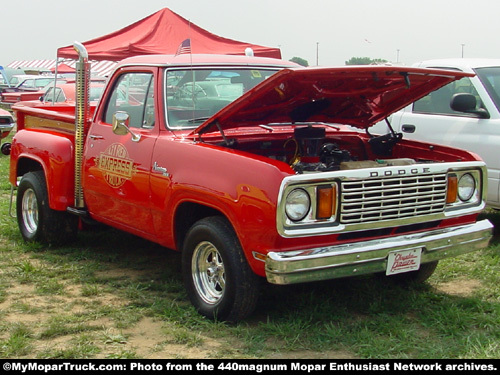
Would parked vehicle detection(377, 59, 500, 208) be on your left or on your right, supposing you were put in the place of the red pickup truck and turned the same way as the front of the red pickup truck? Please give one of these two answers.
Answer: on your left

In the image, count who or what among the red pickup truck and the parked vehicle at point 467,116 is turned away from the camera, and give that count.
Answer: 0

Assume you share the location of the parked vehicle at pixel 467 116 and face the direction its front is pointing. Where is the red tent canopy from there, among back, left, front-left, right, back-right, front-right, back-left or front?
back

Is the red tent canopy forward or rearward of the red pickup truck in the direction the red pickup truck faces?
rearward
